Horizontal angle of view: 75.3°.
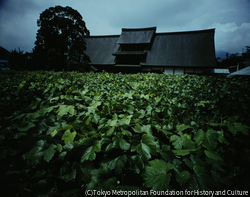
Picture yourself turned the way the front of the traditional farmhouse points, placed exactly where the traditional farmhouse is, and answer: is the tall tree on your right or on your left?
on your right

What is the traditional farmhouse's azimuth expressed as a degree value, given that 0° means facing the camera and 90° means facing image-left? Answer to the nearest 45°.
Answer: approximately 0°
